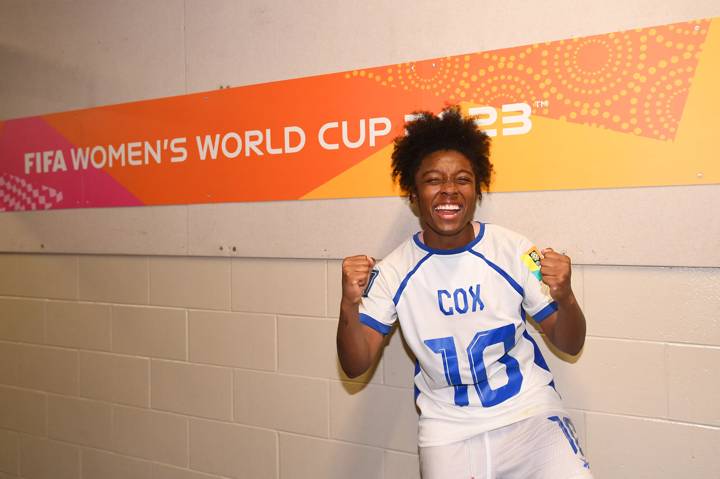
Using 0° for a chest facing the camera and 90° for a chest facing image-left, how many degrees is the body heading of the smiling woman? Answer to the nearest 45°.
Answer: approximately 0°
